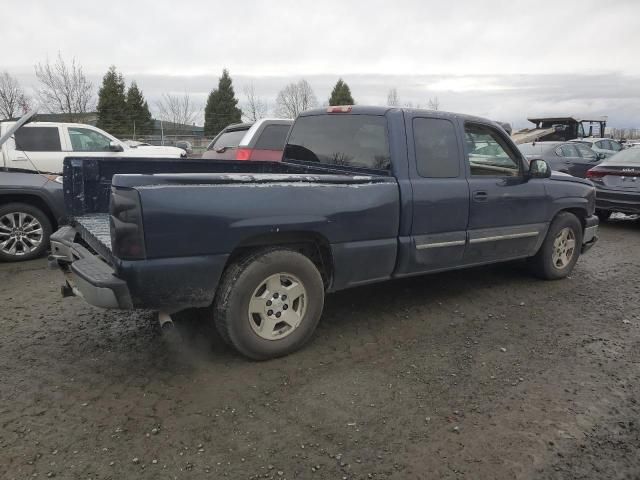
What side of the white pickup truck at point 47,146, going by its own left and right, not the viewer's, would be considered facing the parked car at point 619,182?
front

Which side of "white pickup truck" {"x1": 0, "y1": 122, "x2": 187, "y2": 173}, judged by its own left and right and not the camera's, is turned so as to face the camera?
right

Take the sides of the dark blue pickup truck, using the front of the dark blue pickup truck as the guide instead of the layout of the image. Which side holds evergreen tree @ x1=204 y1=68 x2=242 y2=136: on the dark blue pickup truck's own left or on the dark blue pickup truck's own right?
on the dark blue pickup truck's own left

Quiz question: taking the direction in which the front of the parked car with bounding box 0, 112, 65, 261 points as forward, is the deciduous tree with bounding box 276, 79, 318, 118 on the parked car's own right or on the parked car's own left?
on the parked car's own left

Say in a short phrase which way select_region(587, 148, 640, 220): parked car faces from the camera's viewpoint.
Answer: facing away from the viewer

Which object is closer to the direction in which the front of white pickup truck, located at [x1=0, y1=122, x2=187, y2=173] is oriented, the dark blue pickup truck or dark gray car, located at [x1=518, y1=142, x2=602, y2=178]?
the dark gray car

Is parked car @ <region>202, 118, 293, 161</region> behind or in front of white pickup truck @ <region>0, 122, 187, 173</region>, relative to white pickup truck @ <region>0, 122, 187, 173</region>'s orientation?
in front

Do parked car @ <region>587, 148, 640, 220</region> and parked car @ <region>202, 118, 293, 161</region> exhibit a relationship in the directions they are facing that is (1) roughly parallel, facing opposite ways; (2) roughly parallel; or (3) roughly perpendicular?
roughly parallel

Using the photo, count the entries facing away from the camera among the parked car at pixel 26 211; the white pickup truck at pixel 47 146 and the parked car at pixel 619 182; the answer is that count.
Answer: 1

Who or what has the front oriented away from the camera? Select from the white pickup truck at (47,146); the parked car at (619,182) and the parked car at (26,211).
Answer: the parked car at (619,182)

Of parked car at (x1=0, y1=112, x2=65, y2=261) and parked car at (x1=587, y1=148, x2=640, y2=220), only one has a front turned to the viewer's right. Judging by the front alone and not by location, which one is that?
parked car at (x1=0, y1=112, x2=65, y2=261)

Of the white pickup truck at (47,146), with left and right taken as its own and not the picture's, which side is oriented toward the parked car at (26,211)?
right

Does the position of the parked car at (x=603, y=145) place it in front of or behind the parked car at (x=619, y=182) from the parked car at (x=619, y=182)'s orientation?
in front

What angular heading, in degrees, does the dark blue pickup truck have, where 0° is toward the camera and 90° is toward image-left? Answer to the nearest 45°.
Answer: approximately 225°

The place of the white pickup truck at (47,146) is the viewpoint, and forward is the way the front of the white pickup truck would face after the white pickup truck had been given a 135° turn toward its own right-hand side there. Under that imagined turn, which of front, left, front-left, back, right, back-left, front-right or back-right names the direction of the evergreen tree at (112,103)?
back-right

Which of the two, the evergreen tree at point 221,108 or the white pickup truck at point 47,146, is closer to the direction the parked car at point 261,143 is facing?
the evergreen tree
